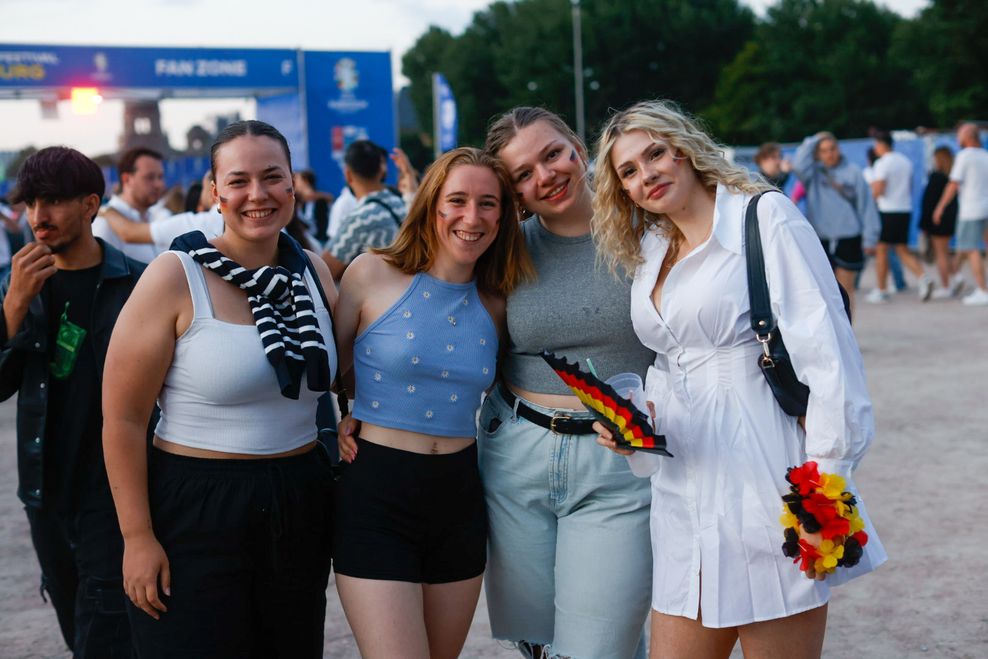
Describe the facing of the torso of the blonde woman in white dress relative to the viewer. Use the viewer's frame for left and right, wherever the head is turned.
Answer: facing the viewer and to the left of the viewer

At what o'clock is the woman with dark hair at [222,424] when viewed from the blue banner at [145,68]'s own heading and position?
The woman with dark hair is roughly at 12 o'clock from the blue banner.

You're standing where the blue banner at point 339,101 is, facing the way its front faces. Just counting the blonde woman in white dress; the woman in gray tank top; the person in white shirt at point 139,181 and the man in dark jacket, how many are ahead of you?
4

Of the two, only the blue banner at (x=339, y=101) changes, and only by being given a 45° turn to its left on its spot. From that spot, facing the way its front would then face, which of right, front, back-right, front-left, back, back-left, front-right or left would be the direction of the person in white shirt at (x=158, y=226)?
front-right

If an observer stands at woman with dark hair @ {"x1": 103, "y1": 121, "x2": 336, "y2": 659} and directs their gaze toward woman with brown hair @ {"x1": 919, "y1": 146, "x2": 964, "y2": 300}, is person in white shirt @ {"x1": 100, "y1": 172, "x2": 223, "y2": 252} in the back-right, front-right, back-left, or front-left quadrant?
front-left

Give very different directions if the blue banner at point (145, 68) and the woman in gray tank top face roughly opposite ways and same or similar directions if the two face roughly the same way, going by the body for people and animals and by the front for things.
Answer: same or similar directions

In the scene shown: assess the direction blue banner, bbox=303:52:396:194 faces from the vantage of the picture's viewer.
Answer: facing the viewer

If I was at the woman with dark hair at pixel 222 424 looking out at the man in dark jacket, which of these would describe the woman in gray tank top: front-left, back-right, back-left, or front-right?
back-right

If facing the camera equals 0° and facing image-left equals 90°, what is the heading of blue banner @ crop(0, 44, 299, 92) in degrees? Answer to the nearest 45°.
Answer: approximately 0°

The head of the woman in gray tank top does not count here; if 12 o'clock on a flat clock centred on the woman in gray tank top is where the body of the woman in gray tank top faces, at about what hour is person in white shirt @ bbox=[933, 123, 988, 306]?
The person in white shirt is roughly at 7 o'clock from the woman in gray tank top.

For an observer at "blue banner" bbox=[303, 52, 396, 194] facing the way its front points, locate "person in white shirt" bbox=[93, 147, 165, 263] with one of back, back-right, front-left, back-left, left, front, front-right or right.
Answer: front
